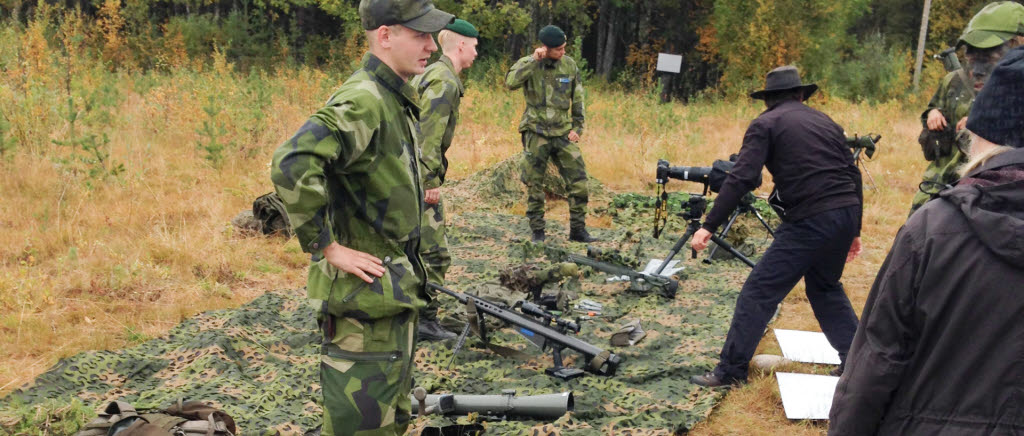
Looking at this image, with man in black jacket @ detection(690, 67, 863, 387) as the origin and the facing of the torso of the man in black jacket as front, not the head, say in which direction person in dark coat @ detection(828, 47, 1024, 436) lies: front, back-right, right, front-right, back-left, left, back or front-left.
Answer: back-left

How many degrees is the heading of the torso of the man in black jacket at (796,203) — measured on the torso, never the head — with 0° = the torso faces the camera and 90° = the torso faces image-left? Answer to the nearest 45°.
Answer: approximately 135°

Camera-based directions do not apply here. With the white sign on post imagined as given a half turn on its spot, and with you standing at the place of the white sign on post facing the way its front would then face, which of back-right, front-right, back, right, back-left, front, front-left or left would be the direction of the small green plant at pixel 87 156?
back-left

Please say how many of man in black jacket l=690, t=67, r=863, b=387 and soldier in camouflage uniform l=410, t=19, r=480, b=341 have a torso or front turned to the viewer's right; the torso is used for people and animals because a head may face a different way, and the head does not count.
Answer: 1

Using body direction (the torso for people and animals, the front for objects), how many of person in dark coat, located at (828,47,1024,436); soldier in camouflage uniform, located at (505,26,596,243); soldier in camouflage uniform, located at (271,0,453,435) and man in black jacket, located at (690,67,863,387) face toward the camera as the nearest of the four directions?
1

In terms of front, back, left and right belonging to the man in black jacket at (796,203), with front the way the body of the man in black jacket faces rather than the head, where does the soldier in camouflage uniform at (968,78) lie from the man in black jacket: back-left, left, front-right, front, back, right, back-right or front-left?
right

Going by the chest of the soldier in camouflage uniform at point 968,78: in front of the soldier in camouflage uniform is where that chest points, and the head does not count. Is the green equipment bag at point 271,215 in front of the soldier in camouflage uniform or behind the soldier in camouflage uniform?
in front

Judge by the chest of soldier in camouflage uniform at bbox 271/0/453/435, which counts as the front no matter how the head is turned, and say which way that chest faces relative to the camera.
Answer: to the viewer's right

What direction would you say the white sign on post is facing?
toward the camera

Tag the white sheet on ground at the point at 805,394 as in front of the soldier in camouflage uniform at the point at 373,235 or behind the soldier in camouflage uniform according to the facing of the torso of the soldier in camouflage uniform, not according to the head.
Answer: in front

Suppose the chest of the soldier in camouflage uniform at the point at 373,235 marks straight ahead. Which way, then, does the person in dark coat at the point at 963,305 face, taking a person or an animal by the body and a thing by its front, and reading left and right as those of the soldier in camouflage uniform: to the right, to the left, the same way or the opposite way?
to the left

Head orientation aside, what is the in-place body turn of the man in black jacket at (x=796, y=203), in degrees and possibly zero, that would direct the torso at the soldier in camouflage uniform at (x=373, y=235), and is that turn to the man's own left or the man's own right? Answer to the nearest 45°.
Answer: approximately 90° to the man's own left

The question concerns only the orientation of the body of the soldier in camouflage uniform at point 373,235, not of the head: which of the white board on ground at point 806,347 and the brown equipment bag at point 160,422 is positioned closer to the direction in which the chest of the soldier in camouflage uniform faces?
the white board on ground

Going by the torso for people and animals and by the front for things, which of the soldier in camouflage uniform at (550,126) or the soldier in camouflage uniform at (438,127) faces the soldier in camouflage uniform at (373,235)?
the soldier in camouflage uniform at (550,126)

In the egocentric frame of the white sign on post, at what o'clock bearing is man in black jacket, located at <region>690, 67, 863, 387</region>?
The man in black jacket is roughly at 12 o'clock from the white sign on post.

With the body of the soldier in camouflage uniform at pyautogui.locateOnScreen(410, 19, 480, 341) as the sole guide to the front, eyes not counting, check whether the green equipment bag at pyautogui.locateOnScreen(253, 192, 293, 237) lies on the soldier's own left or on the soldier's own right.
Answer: on the soldier's own left

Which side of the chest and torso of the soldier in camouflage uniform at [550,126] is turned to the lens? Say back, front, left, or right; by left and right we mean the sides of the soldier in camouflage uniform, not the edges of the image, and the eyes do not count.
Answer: front

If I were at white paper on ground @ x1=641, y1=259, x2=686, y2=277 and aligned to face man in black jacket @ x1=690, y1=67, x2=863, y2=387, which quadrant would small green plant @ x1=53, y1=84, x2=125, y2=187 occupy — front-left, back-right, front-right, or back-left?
back-right

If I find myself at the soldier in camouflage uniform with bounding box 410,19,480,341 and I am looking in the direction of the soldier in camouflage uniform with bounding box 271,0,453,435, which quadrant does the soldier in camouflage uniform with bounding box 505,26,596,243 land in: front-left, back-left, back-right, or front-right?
back-left
